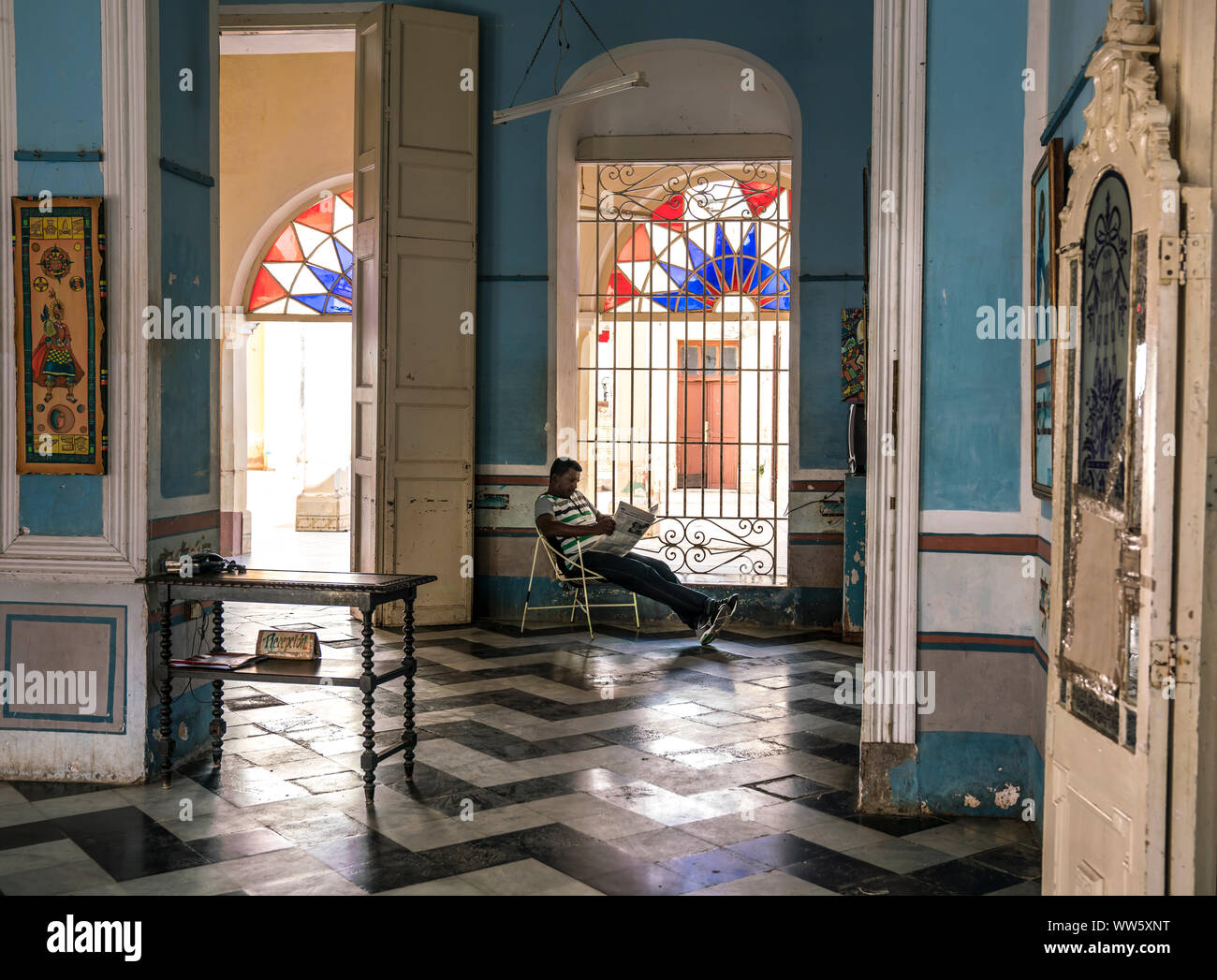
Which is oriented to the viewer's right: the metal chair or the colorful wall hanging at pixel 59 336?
the metal chair

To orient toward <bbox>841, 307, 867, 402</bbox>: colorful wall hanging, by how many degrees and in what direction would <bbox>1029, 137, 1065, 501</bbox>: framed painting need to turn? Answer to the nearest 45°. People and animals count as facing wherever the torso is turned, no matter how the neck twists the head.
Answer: approximately 90° to its right

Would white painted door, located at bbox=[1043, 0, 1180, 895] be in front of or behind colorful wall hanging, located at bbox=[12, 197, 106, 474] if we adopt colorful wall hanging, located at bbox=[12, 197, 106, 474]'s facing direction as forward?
in front

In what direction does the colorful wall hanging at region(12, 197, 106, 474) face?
toward the camera

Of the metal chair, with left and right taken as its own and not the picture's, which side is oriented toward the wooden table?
right

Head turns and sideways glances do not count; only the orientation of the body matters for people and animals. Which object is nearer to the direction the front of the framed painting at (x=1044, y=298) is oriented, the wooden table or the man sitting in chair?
the wooden table

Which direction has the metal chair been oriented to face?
to the viewer's right

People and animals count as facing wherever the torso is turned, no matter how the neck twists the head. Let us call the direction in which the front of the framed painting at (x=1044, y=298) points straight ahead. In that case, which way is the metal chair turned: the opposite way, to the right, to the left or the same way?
the opposite way

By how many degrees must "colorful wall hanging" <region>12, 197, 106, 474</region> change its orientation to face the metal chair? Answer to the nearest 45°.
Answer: approximately 135° to its left

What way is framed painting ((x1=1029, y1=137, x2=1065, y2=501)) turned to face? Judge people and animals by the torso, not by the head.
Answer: to the viewer's left

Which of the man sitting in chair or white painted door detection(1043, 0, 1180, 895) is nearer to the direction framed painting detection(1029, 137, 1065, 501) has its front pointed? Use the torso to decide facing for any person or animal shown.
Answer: the man sitting in chair

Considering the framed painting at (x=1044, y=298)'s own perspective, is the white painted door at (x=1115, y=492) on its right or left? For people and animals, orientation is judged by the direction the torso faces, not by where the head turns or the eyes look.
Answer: on its left
